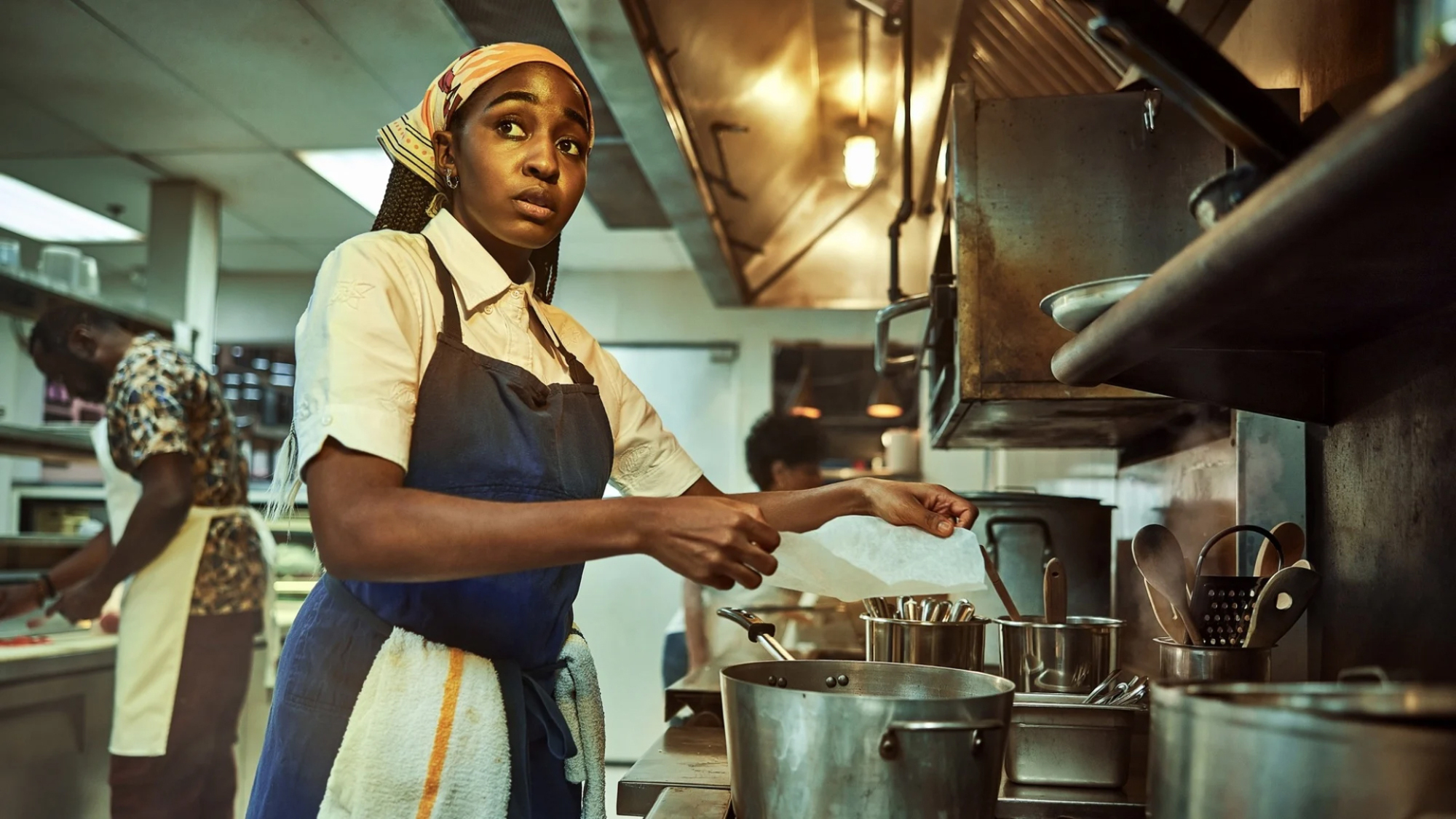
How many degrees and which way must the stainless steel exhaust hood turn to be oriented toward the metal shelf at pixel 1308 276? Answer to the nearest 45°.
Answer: approximately 90° to its left

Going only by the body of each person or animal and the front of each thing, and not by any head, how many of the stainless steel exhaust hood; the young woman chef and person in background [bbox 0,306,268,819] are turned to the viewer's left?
2

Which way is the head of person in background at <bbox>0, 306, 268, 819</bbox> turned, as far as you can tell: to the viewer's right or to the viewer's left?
to the viewer's left

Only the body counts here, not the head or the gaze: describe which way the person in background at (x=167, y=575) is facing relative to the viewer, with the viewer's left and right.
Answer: facing to the left of the viewer

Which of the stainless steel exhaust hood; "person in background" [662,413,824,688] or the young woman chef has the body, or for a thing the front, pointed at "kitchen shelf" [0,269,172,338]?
the stainless steel exhaust hood

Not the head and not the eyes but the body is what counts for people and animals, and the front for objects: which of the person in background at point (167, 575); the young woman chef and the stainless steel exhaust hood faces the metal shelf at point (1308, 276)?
the young woman chef
